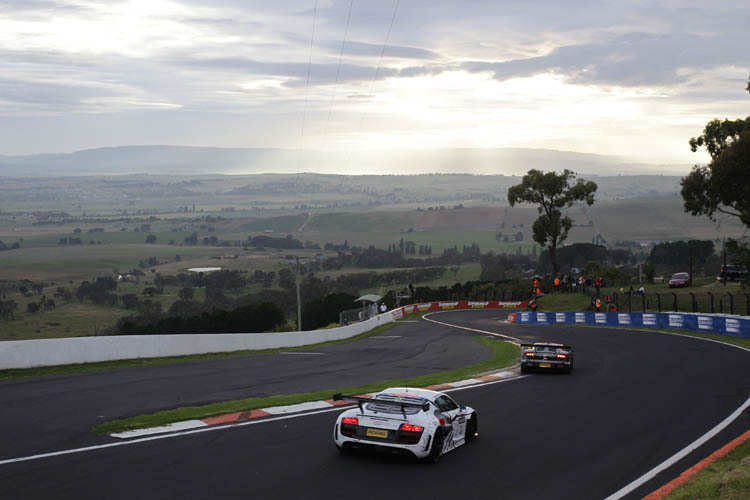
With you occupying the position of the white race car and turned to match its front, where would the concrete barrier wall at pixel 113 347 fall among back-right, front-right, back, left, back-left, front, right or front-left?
left
